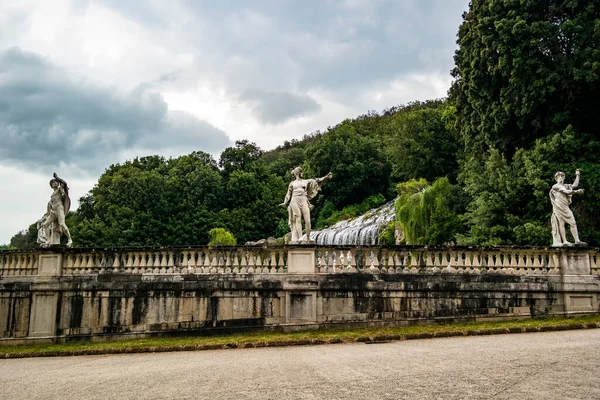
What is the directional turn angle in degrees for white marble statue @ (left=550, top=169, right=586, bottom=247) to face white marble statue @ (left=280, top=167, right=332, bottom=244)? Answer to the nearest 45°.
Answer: approximately 90° to its right

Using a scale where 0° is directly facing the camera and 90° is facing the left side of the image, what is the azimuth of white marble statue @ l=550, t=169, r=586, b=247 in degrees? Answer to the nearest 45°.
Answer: approximately 315°

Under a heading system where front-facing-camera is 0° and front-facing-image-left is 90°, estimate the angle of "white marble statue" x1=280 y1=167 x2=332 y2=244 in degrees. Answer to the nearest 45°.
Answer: approximately 0°

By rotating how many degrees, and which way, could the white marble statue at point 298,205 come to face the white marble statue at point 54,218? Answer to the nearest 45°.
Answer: approximately 90° to its right

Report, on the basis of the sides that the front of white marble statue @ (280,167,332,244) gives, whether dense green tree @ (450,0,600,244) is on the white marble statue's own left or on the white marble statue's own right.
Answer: on the white marble statue's own left

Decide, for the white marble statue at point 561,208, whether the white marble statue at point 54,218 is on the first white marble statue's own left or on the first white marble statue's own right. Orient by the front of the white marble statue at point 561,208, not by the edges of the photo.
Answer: on the first white marble statue's own right
